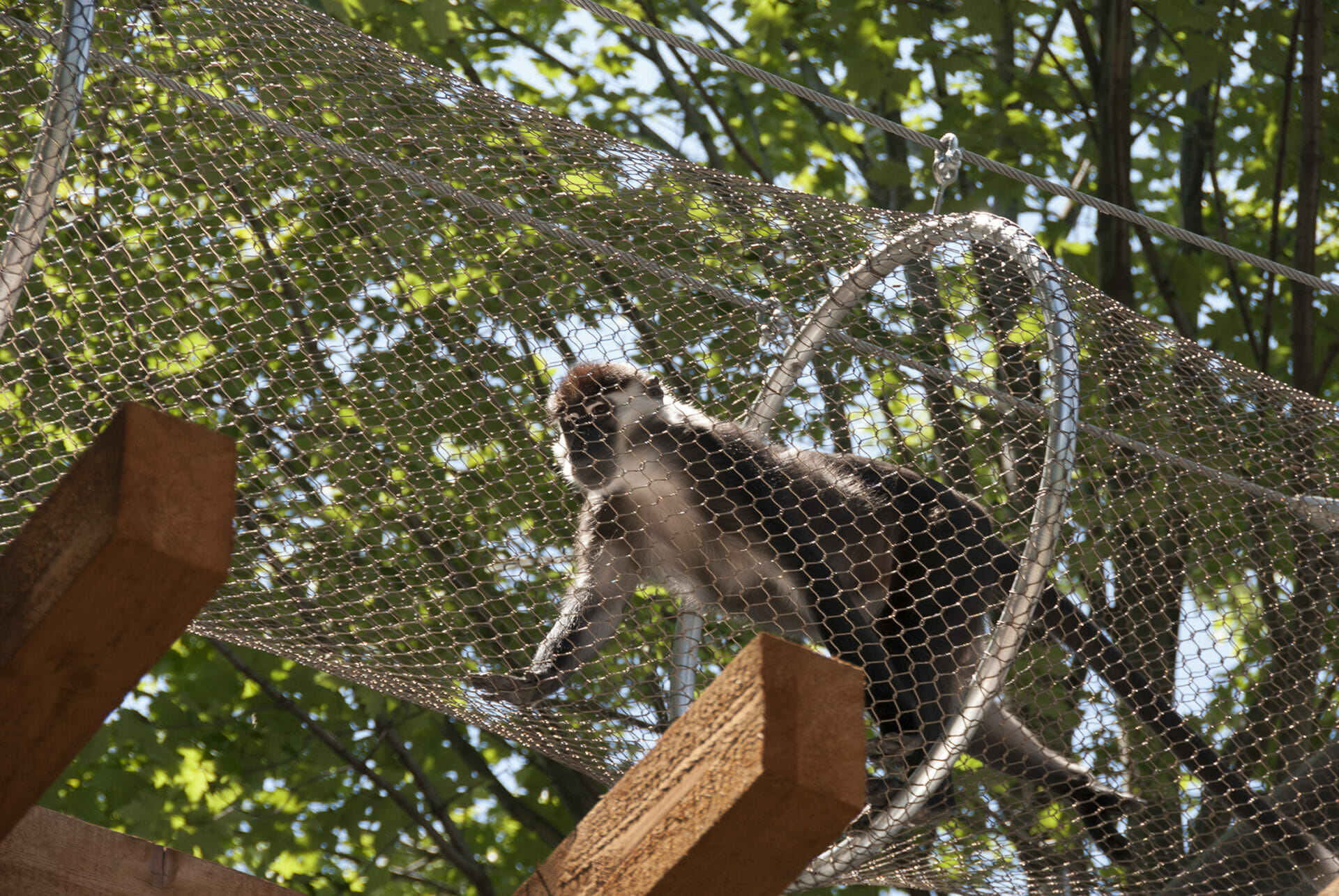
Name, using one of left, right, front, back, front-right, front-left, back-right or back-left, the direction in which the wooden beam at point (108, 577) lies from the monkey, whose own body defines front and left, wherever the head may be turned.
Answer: left

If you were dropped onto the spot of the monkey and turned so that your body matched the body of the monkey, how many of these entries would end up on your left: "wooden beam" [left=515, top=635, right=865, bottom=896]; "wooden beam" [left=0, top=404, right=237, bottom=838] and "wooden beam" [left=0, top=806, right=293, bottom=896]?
3

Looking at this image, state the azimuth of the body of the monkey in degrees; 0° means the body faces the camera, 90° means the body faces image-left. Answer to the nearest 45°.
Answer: approximately 90°

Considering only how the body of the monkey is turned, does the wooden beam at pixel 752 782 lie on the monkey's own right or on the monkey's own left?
on the monkey's own left

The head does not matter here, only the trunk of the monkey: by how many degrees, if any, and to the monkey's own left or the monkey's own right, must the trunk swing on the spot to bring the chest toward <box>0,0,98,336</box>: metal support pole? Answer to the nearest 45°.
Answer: approximately 45° to the monkey's own left

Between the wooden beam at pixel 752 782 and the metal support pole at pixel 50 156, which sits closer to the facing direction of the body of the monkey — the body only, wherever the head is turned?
the metal support pole
